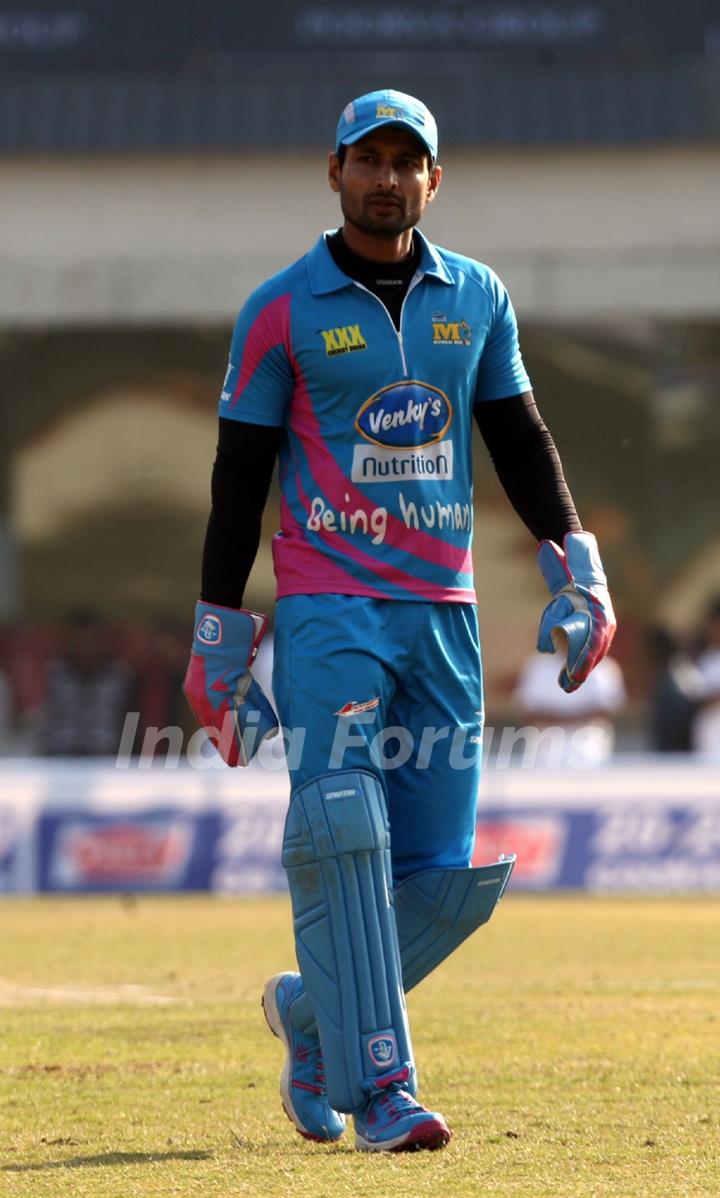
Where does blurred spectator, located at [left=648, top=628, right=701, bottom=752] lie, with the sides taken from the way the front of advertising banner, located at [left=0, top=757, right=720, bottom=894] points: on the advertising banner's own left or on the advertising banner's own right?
on the advertising banner's own left

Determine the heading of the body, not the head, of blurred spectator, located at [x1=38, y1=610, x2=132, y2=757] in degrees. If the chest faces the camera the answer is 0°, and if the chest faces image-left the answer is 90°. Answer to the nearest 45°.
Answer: approximately 0°

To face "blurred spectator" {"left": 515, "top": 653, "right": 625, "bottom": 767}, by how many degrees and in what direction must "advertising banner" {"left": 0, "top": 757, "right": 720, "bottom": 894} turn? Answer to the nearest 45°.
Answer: approximately 135° to its left

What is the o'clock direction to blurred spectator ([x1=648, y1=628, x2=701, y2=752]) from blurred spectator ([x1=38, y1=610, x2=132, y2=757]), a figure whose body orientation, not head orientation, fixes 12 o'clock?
blurred spectator ([x1=648, y1=628, x2=701, y2=752]) is roughly at 10 o'clock from blurred spectator ([x1=38, y1=610, x2=132, y2=757]).

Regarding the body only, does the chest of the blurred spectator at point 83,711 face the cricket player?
yes

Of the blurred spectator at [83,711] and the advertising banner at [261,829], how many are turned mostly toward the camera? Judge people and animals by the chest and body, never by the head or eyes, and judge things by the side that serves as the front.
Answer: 2

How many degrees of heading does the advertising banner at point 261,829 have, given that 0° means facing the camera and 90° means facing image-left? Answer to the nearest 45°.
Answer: approximately 0°

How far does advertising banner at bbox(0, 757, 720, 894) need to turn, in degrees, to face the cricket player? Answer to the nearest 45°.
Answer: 0° — it already faces them

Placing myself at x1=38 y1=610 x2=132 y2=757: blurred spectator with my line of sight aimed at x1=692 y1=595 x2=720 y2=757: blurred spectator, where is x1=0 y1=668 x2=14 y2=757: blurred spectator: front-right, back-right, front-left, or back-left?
back-left
